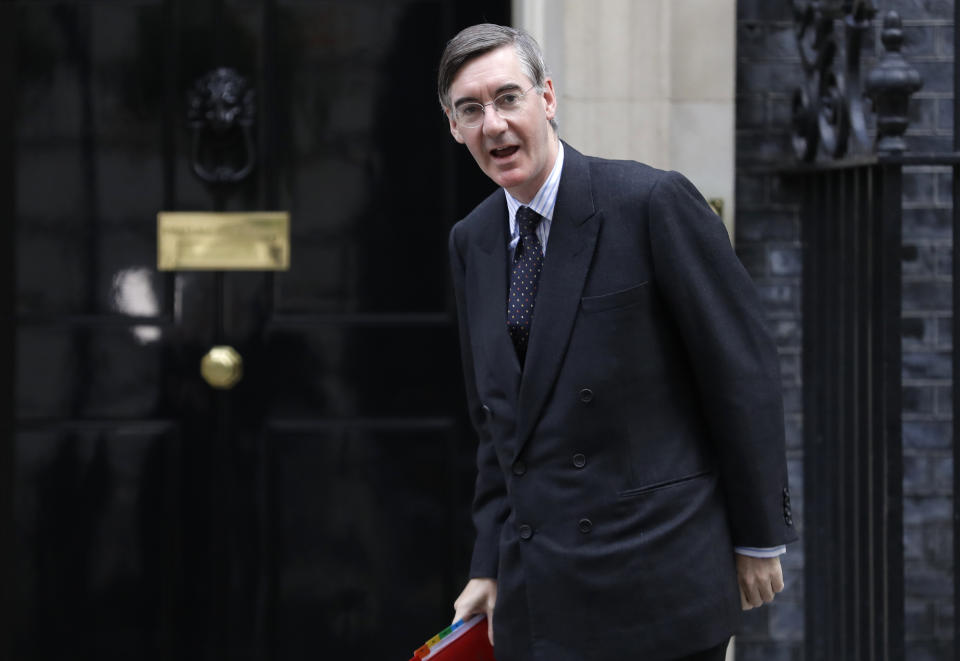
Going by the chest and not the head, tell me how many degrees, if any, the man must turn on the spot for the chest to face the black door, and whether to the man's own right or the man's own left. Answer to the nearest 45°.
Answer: approximately 90° to the man's own right

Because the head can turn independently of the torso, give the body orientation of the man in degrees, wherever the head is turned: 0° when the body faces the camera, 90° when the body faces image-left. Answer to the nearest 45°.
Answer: approximately 45°

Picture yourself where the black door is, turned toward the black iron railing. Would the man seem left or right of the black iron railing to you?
right

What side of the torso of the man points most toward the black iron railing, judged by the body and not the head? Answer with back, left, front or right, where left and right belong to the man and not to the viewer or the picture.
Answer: back
